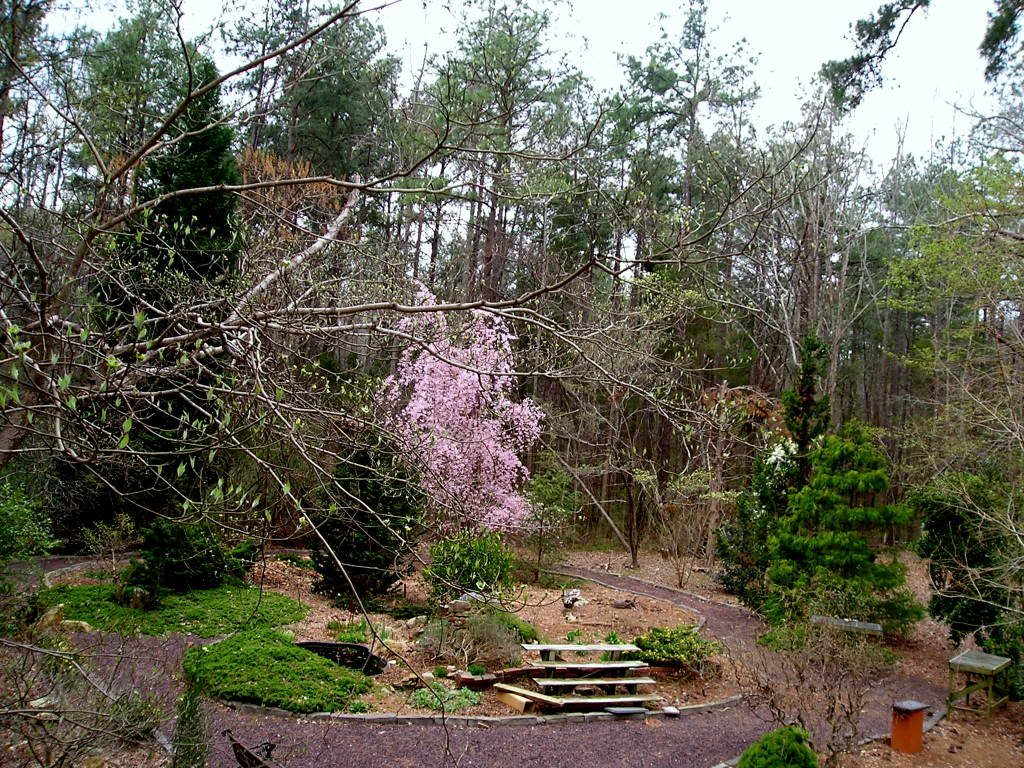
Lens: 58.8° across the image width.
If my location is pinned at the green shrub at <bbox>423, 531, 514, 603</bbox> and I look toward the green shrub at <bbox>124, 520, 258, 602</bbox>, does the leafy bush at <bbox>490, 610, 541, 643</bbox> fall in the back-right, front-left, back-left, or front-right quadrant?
back-left

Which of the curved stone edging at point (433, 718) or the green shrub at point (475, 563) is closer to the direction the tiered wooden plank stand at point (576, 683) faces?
the curved stone edging

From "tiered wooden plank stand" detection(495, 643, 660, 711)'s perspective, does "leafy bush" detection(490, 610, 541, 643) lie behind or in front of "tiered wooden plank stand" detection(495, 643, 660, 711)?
behind

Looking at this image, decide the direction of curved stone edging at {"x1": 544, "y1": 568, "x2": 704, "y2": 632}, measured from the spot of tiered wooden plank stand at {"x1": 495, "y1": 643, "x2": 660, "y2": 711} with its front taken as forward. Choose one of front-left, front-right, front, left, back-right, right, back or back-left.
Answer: back

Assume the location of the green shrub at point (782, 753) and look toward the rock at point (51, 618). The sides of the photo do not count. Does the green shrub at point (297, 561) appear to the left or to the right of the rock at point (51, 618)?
right

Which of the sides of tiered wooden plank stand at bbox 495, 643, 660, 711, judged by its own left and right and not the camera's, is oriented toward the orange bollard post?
left

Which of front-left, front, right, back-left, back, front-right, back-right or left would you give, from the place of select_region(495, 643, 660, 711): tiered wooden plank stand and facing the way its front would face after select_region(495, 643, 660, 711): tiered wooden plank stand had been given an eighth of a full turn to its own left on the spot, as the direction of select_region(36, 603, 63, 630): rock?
back-right

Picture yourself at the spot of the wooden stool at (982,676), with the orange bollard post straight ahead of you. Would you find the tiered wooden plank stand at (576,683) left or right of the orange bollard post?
right

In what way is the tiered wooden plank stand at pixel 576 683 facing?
toward the camera

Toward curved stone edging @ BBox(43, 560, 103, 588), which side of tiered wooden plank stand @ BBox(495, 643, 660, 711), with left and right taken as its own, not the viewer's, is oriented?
right

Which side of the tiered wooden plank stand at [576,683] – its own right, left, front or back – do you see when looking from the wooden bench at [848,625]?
left

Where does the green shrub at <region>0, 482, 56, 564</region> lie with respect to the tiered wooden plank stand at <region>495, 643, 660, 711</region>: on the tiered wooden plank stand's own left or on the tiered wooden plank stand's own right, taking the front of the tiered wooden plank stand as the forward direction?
on the tiered wooden plank stand's own right

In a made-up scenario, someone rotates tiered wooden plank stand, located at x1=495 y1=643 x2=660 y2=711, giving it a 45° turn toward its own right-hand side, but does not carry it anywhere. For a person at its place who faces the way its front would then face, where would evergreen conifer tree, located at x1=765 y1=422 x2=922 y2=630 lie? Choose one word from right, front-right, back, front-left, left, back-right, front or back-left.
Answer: back
